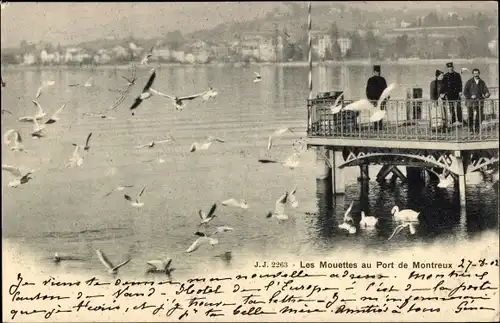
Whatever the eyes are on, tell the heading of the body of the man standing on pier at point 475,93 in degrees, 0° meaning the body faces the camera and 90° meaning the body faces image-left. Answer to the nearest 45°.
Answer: approximately 0°

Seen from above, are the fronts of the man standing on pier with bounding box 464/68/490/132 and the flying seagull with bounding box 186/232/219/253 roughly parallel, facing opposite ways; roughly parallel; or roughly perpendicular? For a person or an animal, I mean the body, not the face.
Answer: roughly perpendicular
